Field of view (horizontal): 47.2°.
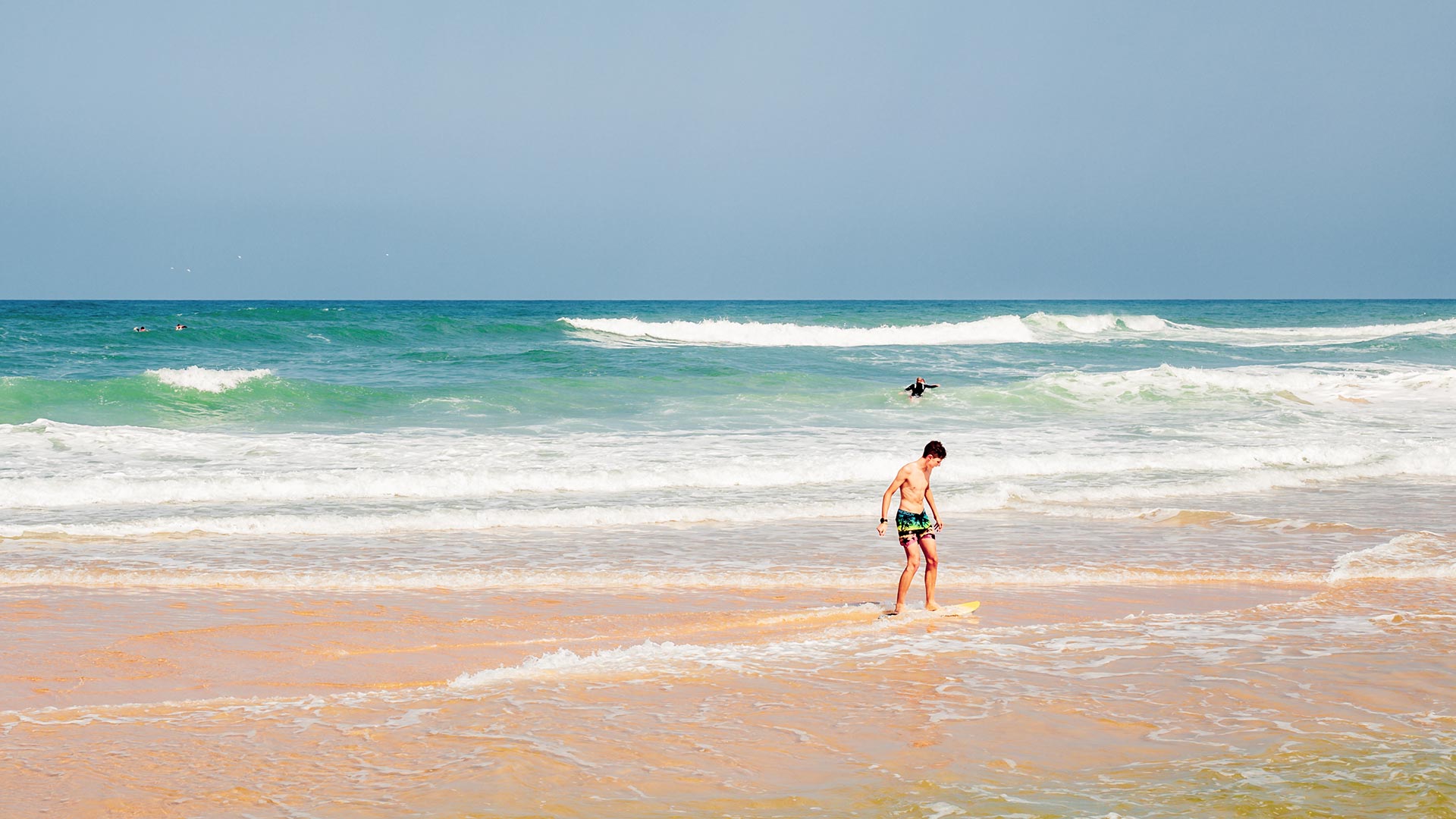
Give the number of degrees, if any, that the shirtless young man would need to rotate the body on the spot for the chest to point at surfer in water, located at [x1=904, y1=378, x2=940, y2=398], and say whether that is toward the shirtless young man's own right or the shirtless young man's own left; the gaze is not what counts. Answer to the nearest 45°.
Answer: approximately 135° to the shirtless young man's own left

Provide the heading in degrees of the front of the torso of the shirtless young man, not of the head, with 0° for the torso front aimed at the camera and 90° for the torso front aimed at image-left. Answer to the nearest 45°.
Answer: approximately 315°
